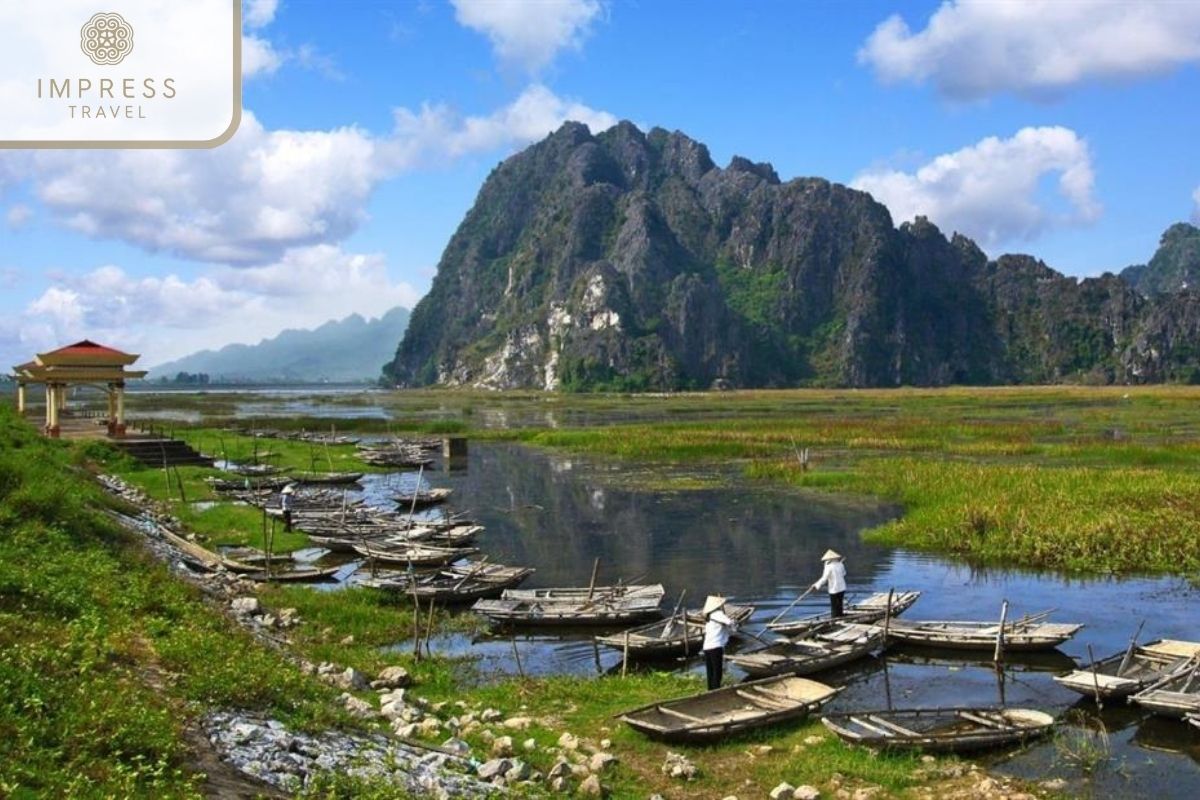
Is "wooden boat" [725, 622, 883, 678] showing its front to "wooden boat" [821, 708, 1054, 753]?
no

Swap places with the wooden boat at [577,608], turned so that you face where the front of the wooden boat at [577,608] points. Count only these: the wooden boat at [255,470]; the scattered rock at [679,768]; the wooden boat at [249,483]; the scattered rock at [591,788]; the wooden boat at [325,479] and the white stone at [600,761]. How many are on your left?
3

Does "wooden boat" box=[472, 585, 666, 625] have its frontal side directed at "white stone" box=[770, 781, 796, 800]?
no
